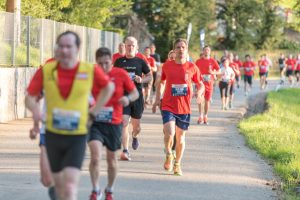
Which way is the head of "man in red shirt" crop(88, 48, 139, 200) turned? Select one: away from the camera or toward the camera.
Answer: toward the camera

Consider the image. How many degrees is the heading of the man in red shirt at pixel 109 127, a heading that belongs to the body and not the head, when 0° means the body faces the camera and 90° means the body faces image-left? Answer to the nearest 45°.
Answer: approximately 0°

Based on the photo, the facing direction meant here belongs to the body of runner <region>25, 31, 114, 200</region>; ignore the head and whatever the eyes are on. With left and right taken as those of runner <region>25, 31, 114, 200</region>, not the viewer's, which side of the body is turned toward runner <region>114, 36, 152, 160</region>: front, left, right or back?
back

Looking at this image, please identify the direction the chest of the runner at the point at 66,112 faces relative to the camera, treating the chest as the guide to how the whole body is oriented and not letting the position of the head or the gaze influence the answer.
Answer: toward the camera

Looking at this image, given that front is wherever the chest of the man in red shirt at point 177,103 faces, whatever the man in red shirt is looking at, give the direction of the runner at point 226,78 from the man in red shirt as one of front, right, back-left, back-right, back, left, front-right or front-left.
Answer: back

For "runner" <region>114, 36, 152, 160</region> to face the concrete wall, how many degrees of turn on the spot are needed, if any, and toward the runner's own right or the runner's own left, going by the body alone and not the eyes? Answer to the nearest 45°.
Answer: approximately 135° to the runner's own right

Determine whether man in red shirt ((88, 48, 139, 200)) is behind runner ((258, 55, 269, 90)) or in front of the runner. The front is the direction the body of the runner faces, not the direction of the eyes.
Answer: in front

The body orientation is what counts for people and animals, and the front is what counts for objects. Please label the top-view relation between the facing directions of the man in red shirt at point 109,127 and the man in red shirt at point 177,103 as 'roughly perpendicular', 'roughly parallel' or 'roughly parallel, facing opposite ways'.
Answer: roughly parallel

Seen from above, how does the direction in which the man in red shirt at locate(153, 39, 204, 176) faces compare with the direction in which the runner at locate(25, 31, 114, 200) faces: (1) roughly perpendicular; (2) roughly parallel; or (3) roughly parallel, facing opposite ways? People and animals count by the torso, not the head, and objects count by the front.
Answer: roughly parallel

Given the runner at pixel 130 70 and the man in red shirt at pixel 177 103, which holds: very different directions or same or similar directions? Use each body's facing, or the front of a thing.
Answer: same or similar directions

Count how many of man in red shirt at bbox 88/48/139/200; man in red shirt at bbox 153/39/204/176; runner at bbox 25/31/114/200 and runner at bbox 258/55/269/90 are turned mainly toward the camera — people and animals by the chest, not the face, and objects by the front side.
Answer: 4

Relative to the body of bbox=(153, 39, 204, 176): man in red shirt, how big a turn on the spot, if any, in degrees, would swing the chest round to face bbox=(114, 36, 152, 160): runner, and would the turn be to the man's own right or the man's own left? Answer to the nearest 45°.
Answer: approximately 135° to the man's own right

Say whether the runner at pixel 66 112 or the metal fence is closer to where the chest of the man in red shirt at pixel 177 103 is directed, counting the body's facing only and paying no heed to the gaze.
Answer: the runner
